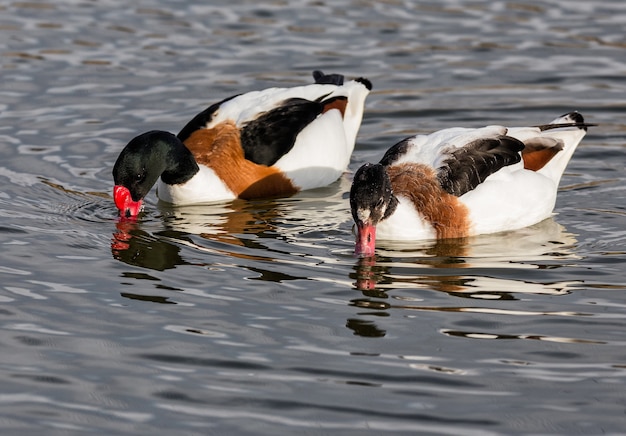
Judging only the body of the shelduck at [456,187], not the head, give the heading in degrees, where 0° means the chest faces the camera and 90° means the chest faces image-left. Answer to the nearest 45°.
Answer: approximately 45°

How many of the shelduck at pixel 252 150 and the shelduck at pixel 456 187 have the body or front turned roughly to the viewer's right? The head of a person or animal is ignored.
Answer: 0

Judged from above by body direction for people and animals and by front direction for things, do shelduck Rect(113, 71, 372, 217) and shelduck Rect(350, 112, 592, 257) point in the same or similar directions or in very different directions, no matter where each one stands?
same or similar directions

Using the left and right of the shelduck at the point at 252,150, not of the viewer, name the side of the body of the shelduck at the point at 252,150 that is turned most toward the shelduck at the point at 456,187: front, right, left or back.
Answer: left

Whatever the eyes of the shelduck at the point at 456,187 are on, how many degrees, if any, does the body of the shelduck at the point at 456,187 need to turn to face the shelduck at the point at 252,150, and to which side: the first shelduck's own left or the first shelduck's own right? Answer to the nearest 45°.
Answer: approximately 90° to the first shelduck's own right

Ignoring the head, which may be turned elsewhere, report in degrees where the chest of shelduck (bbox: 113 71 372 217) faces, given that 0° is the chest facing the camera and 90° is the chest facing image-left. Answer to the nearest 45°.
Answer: approximately 45°
